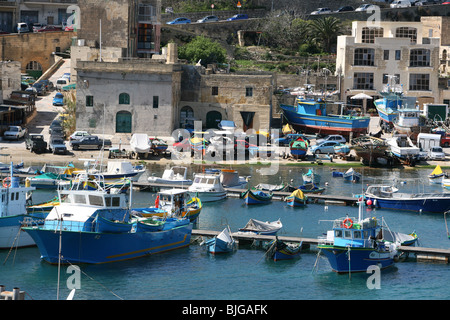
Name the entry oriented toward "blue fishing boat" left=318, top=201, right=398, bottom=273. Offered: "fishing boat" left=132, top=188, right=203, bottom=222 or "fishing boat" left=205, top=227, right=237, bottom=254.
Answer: "fishing boat" left=132, top=188, right=203, bottom=222

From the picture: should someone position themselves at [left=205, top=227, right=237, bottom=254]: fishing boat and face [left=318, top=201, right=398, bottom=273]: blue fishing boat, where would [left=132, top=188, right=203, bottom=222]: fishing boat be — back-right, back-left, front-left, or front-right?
back-left

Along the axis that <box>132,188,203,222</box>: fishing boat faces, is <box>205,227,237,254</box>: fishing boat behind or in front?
in front

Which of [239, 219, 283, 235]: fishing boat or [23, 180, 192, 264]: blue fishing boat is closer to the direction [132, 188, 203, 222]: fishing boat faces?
the fishing boat

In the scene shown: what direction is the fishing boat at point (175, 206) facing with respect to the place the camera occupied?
facing the viewer and to the right of the viewer

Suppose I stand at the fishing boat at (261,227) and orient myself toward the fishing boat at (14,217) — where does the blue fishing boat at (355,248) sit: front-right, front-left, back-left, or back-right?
back-left

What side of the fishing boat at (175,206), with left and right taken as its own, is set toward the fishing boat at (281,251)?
front

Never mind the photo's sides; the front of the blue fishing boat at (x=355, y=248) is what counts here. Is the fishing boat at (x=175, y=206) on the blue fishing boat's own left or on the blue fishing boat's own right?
on the blue fishing boat's own right

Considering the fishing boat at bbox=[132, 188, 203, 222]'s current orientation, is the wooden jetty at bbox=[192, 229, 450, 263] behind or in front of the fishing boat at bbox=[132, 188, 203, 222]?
in front

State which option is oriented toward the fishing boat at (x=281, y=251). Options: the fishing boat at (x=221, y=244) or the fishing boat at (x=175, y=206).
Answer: the fishing boat at (x=175, y=206)
